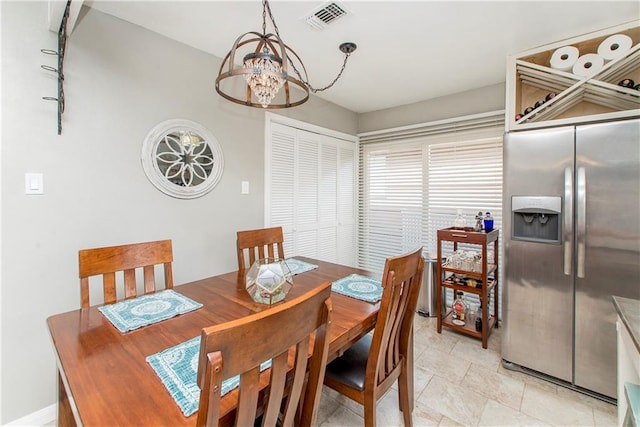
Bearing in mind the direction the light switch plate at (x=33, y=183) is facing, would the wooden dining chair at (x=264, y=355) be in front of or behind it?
in front

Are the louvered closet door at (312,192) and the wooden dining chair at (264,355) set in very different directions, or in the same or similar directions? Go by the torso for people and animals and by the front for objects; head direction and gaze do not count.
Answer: very different directions

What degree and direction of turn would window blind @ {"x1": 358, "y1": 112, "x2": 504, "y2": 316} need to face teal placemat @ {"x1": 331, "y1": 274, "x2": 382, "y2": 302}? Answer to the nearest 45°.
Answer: approximately 45° to its left

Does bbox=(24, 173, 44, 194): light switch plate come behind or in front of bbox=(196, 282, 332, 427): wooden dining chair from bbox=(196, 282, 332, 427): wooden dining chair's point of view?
in front

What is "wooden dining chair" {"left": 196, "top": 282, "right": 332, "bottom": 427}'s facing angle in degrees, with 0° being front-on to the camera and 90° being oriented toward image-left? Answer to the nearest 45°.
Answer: approximately 135°

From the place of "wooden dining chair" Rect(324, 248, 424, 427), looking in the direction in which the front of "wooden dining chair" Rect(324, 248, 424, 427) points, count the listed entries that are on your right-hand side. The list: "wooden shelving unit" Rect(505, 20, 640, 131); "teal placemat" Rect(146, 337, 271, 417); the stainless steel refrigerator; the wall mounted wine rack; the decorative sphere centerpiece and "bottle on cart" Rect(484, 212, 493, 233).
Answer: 3

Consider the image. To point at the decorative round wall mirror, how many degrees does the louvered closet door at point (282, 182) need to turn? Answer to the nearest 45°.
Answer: approximately 90° to its right

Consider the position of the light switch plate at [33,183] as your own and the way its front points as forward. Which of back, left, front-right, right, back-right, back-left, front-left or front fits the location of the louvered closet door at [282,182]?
left

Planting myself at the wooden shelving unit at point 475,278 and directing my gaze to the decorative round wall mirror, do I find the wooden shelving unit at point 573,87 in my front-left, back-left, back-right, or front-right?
back-left

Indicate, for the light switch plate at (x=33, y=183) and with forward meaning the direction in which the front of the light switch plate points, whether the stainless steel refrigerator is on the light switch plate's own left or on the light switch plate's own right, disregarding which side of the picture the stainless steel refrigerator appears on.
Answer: on the light switch plate's own left

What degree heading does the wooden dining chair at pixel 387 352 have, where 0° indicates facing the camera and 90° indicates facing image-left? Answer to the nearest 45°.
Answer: approximately 135°
